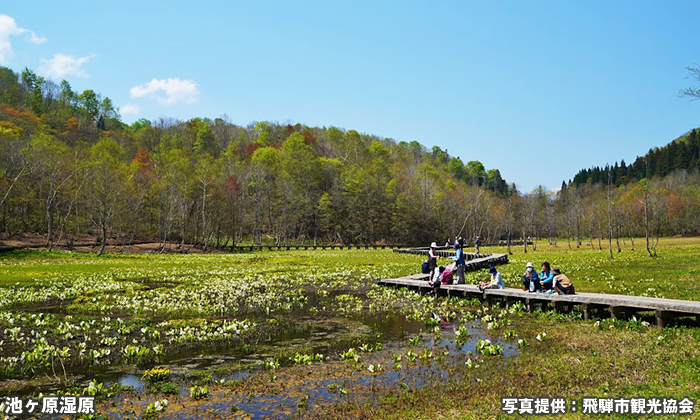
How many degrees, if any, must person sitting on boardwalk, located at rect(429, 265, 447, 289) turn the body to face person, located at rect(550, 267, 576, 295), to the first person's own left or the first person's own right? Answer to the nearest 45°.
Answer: approximately 90° to the first person's own left

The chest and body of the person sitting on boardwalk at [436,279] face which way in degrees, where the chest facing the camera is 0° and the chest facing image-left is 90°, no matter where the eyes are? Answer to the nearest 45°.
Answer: approximately 45°

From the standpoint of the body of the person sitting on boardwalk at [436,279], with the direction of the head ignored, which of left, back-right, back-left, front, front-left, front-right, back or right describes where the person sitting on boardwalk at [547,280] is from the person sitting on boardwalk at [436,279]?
left

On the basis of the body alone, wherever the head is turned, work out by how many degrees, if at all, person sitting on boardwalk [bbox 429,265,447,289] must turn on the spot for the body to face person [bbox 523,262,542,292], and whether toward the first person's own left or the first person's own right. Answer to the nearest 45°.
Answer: approximately 90° to the first person's own left
